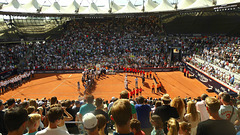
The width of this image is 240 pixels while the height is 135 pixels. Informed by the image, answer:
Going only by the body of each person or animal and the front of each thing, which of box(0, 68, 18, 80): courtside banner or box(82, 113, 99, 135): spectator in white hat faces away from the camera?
the spectator in white hat

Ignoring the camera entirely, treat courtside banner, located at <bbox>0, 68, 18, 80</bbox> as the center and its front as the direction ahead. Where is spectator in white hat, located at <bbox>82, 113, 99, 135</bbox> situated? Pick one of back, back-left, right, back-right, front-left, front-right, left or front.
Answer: front-right

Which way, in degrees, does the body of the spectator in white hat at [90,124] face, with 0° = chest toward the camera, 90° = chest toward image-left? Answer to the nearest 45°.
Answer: approximately 180°

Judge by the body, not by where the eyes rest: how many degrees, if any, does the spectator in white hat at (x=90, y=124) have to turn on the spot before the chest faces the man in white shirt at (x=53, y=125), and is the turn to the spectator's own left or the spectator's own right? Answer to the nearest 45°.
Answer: approximately 45° to the spectator's own left

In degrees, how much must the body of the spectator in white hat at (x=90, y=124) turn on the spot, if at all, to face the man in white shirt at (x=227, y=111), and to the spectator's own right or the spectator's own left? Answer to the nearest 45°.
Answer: approximately 90° to the spectator's own right

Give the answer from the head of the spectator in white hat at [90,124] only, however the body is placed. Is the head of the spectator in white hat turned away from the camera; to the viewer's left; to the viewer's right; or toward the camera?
away from the camera

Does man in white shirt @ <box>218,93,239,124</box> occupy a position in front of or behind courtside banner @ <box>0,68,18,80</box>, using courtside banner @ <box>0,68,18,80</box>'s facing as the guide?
in front

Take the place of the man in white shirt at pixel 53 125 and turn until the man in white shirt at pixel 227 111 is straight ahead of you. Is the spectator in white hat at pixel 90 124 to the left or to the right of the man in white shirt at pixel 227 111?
right

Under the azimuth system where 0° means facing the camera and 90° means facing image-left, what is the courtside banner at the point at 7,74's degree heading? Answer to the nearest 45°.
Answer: approximately 315°

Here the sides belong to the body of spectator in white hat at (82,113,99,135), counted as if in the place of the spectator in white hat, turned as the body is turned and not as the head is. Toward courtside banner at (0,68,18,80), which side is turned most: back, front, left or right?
front

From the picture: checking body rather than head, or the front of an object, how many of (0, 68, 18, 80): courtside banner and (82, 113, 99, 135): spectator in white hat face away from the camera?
1
